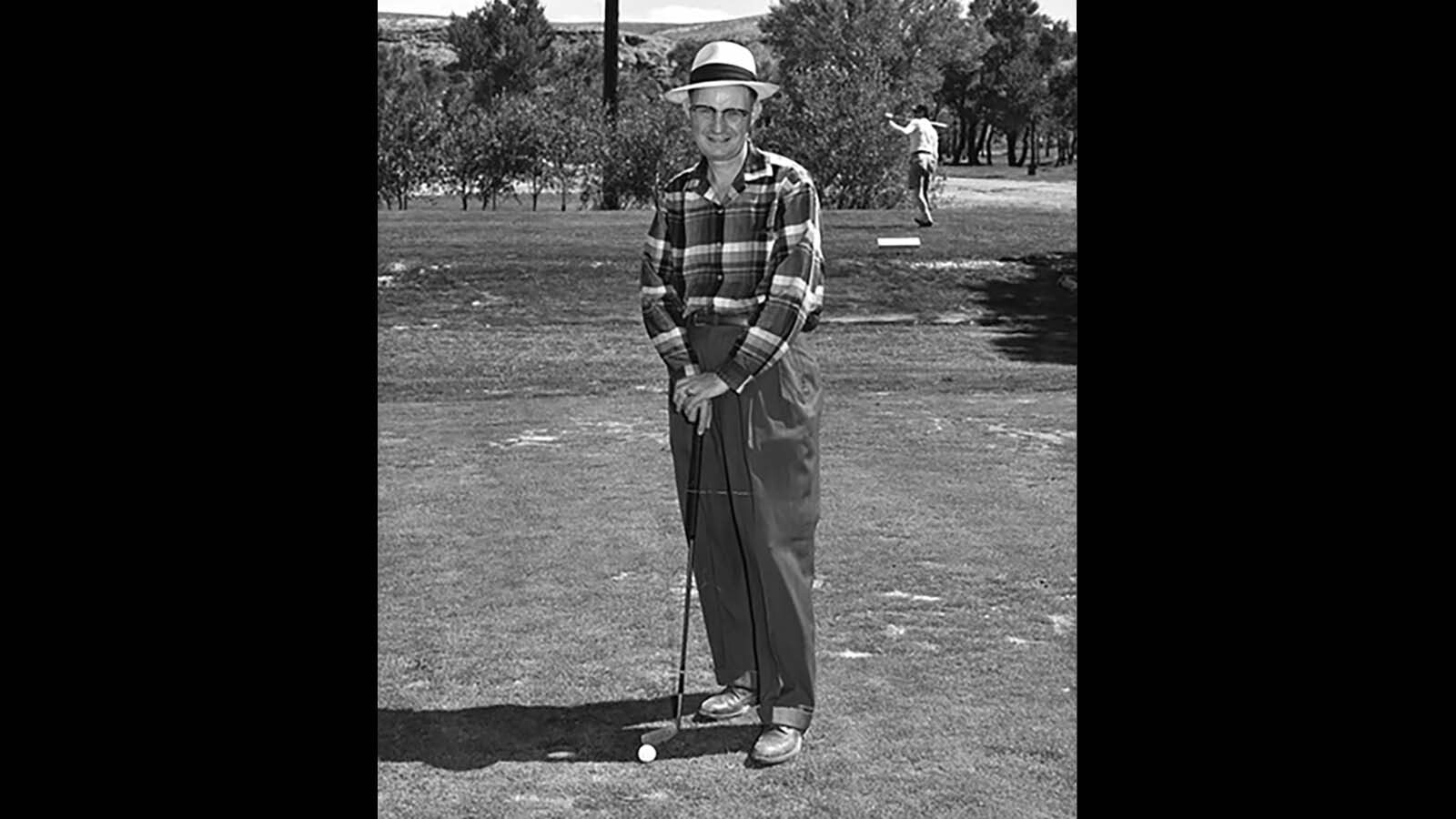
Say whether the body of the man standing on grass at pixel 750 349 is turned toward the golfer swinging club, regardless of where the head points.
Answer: no

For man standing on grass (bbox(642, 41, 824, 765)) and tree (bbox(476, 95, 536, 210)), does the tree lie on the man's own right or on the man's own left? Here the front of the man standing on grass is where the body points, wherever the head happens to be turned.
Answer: on the man's own right

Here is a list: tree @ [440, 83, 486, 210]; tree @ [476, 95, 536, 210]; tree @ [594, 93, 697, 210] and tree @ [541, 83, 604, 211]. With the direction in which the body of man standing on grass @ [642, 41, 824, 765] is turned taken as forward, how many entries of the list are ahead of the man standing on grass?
0

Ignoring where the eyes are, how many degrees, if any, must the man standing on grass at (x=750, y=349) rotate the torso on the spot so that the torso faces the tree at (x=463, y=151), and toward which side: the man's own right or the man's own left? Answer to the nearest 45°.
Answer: approximately 135° to the man's own right

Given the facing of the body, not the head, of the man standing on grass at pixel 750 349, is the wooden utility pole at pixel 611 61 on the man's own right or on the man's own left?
on the man's own right

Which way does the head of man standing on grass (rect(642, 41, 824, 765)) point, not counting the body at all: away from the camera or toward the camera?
toward the camera

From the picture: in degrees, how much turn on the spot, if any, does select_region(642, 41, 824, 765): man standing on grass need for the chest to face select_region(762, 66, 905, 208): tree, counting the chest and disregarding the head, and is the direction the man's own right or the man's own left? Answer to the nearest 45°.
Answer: approximately 135° to the man's own right

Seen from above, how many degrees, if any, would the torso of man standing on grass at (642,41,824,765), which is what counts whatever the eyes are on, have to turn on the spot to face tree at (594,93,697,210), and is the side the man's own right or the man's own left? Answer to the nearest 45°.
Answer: approximately 135° to the man's own right

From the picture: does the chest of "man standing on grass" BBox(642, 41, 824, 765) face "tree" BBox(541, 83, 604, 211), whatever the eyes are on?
no

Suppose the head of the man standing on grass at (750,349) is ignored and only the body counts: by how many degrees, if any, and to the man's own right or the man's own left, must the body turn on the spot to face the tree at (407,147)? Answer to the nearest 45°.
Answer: approximately 135° to the man's own right
